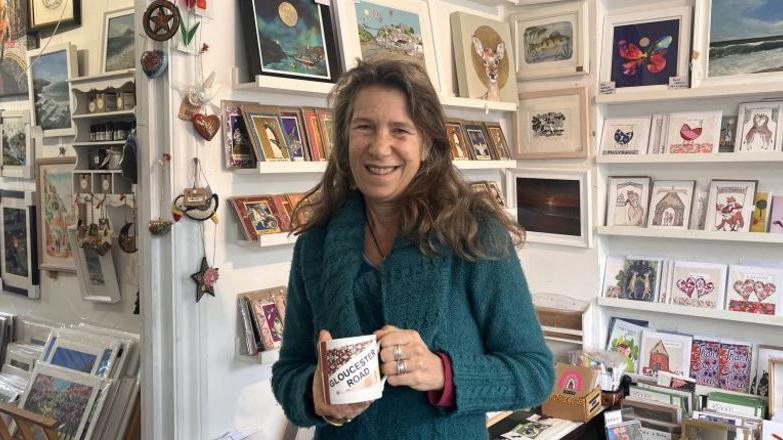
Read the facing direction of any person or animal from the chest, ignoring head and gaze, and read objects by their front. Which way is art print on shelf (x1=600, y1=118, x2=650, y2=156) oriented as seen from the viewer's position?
toward the camera

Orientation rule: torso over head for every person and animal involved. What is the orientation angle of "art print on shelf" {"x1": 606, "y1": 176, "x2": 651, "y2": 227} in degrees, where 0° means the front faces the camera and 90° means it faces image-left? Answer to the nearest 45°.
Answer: approximately 0°

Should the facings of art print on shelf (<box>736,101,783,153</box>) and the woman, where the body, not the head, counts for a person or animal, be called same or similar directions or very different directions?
same or similar directions

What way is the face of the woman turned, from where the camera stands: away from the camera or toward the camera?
toward the camera

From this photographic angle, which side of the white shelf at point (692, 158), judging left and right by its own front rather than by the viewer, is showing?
front

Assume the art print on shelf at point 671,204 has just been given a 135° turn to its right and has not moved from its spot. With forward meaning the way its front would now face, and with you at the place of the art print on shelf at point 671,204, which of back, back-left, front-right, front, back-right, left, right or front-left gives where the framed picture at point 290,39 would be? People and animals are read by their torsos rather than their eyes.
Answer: left

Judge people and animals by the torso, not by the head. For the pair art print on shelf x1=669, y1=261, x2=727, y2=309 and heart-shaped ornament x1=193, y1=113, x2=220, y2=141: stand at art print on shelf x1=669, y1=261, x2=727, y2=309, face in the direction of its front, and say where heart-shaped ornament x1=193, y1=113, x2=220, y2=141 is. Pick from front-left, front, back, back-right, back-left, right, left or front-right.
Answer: front-right

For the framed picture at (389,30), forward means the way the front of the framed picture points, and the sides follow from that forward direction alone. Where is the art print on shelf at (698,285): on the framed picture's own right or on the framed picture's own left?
on the framed picture's own left

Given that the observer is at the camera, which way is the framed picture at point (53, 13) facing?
facing the viewer and to the right of the viewer

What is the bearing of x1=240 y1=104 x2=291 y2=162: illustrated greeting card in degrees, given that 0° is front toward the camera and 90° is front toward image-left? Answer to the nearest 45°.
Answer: approximately 315°

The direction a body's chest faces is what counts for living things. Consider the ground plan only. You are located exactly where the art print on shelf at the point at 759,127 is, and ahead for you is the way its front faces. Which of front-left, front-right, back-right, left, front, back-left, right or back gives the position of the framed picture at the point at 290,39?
front-right

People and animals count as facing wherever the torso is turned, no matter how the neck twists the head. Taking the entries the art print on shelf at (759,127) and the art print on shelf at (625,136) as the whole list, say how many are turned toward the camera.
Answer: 2
